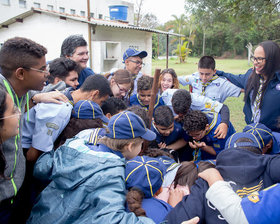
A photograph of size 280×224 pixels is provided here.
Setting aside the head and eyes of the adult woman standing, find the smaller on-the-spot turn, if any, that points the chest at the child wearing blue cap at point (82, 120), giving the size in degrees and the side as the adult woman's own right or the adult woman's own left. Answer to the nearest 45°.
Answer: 0° — they already face them

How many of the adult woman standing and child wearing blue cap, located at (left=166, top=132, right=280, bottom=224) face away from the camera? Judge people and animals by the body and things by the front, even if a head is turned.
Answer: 1

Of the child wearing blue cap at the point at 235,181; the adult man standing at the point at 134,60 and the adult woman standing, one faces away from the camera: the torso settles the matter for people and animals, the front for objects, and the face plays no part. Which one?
the child wearing blue cap

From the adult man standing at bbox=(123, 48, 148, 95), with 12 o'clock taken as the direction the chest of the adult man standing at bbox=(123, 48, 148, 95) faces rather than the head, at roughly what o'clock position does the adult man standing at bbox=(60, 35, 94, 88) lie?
the adult man standing at bbox=(60, 35, 94, 88) is roughly at 3 o'clock from the adult man standing at bbox=(123, 48, 148, 95).

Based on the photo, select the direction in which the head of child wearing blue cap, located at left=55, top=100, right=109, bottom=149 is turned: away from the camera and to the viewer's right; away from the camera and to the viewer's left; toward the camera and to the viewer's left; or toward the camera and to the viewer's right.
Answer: away from the camera and to the viewer's right

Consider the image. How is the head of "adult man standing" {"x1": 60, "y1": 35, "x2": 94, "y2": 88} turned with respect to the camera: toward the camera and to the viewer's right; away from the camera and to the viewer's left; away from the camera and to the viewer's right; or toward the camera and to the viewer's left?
toward the camera and to the viewer's right

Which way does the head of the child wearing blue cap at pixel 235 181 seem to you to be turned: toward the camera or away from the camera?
away from the camera

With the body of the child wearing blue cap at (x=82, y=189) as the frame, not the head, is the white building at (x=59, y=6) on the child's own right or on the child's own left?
on the child's own left

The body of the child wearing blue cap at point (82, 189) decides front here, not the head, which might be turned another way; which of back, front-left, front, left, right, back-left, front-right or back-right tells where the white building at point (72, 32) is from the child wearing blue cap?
front-left

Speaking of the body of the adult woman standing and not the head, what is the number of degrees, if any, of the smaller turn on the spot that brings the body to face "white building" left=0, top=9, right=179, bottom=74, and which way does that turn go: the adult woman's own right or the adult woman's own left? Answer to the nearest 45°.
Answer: approximately 90° to the adult woman's own right

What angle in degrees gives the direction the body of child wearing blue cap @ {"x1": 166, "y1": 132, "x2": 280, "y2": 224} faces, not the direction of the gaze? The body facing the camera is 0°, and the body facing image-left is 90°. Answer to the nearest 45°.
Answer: approximately 180°

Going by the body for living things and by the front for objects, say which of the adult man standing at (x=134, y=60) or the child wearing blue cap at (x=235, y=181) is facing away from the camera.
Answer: the child wearing blue cap

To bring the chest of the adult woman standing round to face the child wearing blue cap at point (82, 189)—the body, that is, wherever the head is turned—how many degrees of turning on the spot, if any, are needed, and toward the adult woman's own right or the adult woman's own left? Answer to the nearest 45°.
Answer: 0° — they already face them

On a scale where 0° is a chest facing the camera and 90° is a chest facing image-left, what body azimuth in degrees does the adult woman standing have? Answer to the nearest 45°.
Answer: approximately 45°
